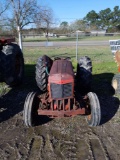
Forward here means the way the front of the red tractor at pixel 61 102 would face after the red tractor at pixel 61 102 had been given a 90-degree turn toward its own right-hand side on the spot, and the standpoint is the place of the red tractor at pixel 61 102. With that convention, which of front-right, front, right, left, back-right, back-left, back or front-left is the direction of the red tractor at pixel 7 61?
front-right

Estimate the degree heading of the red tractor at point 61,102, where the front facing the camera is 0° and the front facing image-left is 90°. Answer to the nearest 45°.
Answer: approximately 0°
